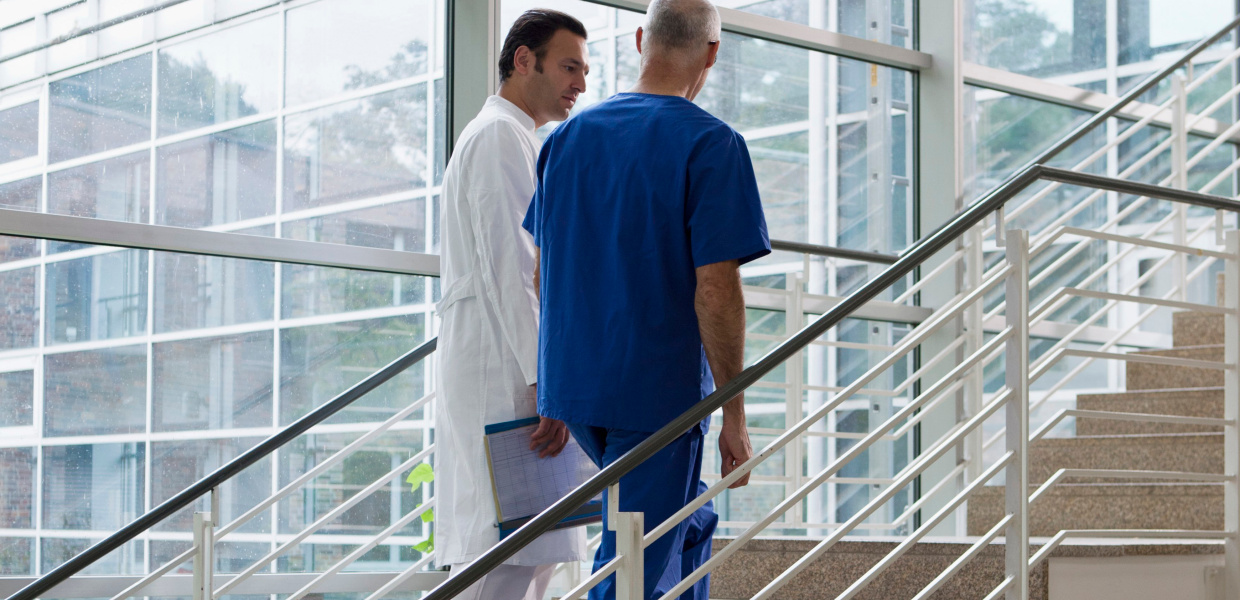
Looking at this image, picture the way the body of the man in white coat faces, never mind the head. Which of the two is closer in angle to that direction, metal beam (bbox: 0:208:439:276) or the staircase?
the staircase

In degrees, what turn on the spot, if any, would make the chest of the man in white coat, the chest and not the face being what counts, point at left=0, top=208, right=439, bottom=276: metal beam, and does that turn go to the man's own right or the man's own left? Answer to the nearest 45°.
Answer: approximately 135° to the man's own left

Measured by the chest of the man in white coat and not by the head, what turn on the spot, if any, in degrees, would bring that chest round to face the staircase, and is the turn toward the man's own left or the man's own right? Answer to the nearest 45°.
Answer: approximately 45° to the man's own left

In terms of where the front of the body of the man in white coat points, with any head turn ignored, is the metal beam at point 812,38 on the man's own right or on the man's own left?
on the man's own left

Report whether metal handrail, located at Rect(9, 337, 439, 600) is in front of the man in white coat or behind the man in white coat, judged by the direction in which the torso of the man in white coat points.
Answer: behind

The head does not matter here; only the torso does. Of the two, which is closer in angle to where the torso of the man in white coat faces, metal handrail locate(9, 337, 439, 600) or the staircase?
the staircase

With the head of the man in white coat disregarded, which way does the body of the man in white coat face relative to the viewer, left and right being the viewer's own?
facing to the right of the viewer
